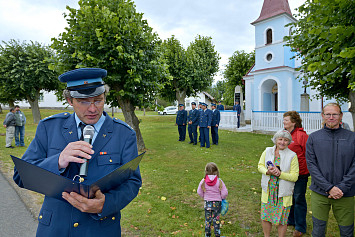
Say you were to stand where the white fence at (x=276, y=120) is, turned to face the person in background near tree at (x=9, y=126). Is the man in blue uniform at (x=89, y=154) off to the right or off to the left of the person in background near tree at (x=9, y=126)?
left

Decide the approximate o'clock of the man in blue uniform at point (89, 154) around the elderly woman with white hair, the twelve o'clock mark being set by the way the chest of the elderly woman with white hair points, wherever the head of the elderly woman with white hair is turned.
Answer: The man in blue uniform is roughly at 1 o'clock from the elderly woman with white hair.

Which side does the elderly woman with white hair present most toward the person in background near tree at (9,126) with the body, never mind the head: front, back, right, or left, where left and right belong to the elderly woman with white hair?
right

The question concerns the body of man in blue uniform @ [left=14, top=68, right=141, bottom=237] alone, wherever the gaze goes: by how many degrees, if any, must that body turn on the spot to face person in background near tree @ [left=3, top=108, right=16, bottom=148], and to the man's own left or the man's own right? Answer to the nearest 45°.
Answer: approximately 180°
